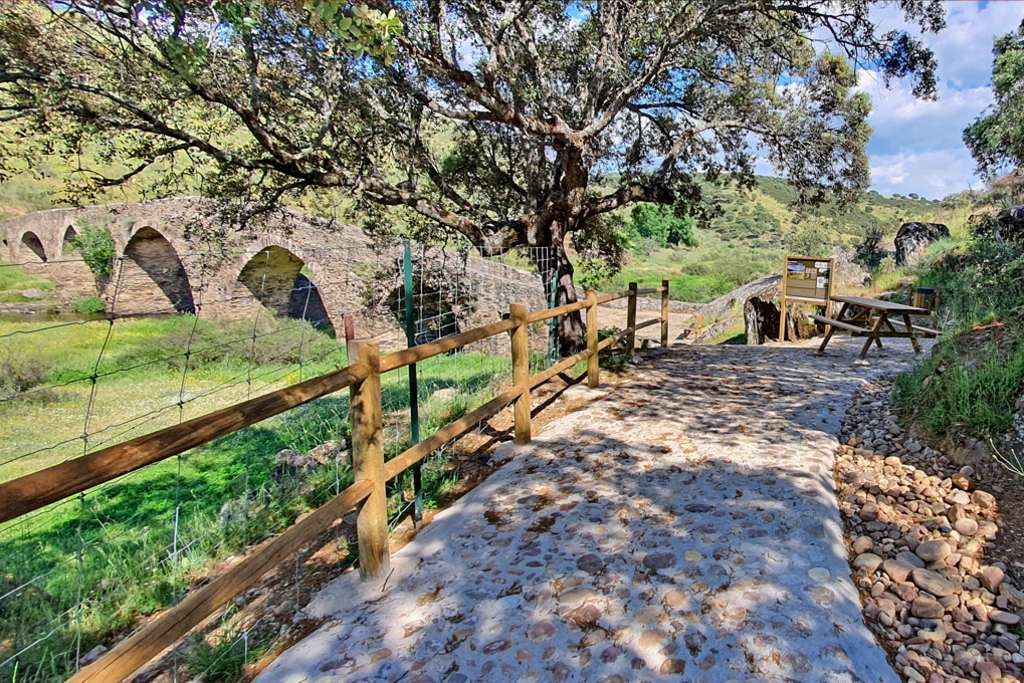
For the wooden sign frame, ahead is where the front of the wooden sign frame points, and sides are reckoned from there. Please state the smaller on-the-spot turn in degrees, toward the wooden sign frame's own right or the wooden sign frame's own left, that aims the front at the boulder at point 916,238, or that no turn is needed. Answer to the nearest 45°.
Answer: approximately 180°

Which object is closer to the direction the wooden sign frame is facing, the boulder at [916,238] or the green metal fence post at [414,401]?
the green metal fence post

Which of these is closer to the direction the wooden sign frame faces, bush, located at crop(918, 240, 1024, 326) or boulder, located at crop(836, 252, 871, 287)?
the bush

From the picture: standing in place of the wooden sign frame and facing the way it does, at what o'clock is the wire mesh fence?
The wire mesh fence is roughly at 1 o'clock from the wooden sign frame.

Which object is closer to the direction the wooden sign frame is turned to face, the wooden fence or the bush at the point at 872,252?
the wooden fence

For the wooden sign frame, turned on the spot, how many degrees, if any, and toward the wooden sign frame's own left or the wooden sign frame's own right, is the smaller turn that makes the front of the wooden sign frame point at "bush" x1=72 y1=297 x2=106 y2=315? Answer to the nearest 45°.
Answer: approximately 90° to the wooden sign frame's own right

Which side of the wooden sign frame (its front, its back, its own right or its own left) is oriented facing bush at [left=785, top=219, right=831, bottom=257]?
back

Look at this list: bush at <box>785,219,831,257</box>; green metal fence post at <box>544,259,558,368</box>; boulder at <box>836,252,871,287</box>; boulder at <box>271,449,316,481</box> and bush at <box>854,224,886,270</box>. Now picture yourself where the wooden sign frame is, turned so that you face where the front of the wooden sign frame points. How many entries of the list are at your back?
3

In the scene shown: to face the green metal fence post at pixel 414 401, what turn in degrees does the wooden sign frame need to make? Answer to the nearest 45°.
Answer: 0° — it already faces it

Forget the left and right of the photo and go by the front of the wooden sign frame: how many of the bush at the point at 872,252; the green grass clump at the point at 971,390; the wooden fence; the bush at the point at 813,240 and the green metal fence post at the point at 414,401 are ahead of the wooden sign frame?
3

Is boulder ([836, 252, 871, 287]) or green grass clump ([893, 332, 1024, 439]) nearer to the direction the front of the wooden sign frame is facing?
the green grass clump

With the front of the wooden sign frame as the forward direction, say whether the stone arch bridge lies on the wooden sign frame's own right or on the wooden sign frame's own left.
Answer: on the wooden sign frame's own right

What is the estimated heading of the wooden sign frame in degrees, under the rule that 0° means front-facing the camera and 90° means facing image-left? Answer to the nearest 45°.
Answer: approximately 0°
